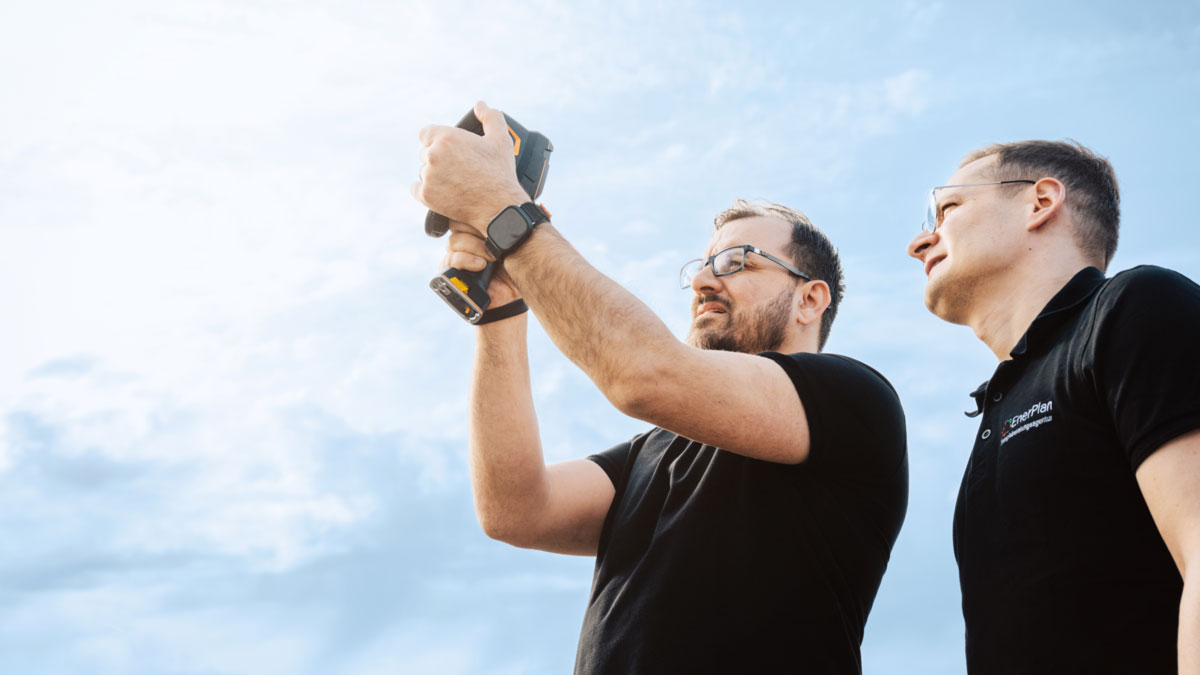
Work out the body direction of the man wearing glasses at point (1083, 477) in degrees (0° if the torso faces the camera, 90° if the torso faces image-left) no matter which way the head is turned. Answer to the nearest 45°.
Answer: approximately 45°

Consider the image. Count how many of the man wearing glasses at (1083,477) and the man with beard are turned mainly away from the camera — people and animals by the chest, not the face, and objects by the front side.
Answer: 0

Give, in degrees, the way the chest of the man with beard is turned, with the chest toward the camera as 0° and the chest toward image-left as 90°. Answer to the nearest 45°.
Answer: approximately 45°

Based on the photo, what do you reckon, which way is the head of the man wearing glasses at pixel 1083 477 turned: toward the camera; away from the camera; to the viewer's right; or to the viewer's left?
to the viewer's left
